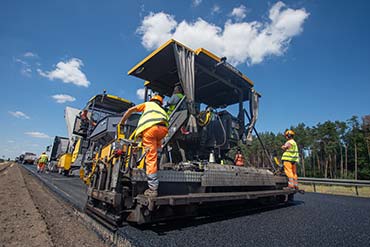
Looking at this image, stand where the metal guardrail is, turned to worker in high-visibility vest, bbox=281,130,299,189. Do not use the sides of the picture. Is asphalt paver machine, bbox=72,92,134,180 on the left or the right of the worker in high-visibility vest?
right

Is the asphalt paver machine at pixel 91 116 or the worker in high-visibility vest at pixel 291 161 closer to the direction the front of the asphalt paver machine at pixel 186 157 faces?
the asphalt paver machine

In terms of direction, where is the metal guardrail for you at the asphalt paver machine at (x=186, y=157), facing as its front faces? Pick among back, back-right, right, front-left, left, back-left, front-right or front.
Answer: right

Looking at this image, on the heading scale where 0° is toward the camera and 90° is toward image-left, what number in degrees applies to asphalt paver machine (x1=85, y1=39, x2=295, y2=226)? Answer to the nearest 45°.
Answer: approximately 135°

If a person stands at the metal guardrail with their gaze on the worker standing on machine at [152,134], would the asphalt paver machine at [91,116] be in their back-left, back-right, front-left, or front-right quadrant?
front-right

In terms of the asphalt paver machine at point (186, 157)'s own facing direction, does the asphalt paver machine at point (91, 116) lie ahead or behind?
ahead

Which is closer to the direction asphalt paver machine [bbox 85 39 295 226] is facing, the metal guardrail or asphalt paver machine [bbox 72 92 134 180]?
the asphalt paver machine

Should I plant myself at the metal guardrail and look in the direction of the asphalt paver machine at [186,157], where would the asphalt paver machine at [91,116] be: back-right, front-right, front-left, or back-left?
front-right

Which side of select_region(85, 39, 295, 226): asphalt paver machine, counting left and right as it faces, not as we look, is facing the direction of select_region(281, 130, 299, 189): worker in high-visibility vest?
right
